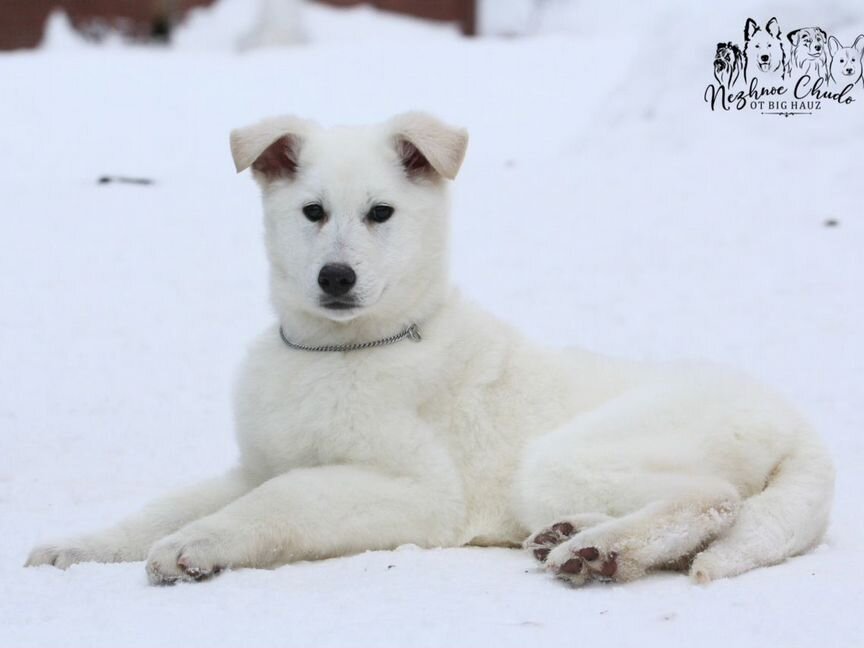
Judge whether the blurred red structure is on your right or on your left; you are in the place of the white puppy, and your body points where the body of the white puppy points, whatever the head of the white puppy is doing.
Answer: on your right

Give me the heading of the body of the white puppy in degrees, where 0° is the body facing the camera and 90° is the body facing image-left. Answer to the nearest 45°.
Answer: approximately 90°
